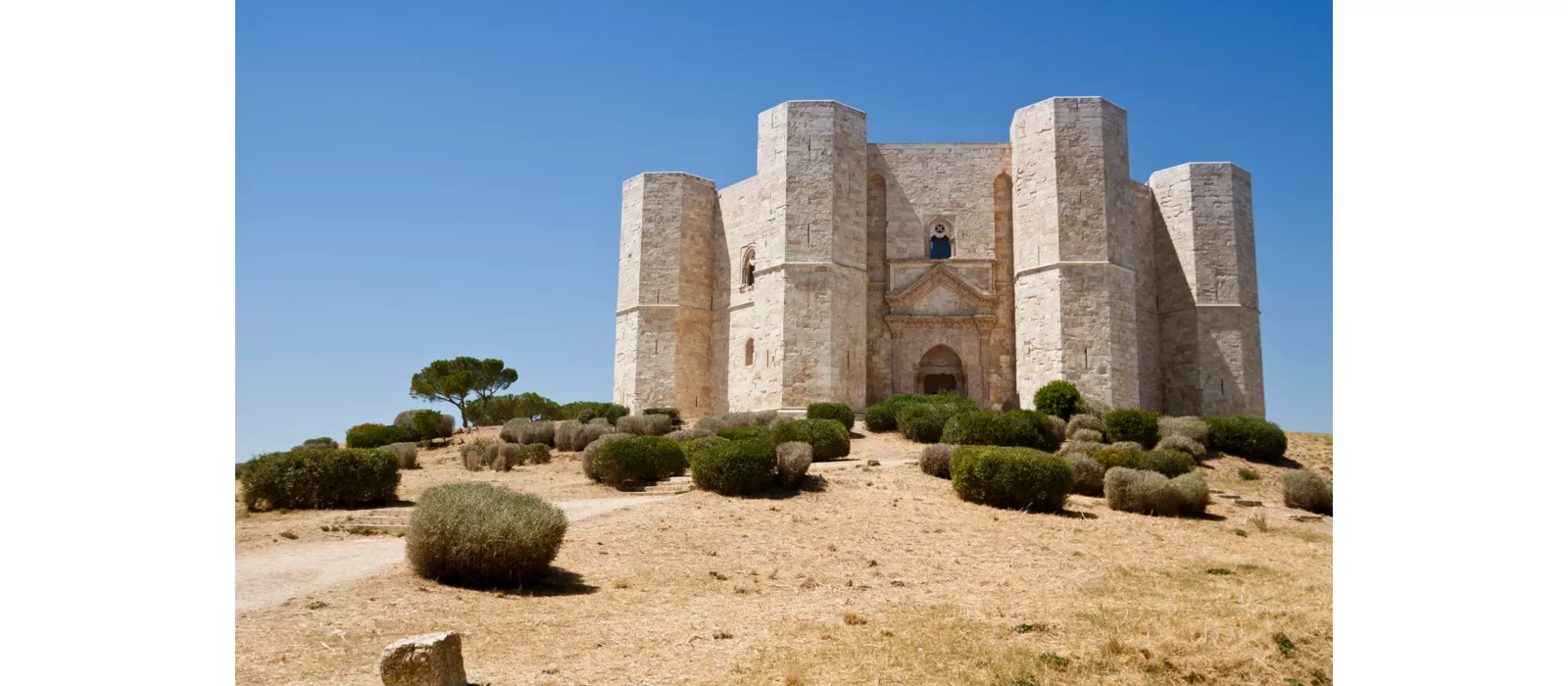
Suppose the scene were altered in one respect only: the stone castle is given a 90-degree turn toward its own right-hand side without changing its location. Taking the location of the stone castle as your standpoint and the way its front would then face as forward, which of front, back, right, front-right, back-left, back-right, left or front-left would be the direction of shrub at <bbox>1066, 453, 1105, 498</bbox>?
left

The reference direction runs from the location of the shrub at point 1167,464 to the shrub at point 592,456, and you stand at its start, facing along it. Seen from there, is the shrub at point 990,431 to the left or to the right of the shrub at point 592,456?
right

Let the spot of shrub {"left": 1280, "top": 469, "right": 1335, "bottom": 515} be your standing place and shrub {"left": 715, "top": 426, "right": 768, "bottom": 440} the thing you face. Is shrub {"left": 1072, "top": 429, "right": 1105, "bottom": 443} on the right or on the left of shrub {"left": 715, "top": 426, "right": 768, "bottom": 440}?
right

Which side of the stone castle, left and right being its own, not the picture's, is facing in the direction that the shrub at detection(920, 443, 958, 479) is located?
front

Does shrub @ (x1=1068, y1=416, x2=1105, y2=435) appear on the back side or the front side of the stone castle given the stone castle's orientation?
on the front side

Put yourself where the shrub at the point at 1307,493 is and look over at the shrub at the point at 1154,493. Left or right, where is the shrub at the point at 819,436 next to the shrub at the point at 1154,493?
right

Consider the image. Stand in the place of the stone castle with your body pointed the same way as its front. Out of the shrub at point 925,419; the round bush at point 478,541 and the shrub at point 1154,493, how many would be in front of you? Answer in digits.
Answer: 3

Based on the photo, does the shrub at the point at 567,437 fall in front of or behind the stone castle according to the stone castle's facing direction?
in front

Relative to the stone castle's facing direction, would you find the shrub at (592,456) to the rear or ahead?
ahead

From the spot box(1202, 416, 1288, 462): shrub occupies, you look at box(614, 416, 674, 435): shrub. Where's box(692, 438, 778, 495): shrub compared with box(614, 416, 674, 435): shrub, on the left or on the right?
left

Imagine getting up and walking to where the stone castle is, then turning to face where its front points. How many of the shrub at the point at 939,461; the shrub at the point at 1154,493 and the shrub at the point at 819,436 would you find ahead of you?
3

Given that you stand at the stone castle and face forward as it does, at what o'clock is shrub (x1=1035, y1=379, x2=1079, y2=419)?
The shrub is roughly at 11 o'clock from the stone castle.

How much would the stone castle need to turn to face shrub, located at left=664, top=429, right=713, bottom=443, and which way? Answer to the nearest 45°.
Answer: approximately 45° to its right

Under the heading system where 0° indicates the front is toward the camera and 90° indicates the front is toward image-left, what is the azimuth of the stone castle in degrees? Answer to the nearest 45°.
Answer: approximately 0°

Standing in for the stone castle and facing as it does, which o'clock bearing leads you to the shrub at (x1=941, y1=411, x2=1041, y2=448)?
The shrub is roughly at 12 o'clock from the stone castle.
